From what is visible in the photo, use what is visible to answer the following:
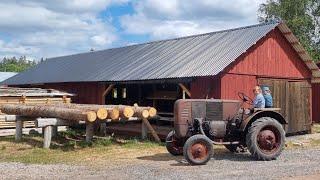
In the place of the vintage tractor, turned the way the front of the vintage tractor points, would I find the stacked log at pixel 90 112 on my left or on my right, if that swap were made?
on my right

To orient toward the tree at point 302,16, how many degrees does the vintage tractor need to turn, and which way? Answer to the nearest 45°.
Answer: approximately 135° to its right

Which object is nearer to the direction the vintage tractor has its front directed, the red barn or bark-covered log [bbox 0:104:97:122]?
the bark-covered log

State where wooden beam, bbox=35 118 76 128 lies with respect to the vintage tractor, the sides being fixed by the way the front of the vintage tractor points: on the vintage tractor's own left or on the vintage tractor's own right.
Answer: on the vintage tractor's own right

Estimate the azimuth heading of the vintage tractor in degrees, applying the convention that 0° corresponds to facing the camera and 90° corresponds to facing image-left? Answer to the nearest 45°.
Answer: approximately 45°

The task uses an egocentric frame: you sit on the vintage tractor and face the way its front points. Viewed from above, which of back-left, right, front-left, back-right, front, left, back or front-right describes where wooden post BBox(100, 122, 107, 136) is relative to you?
right
